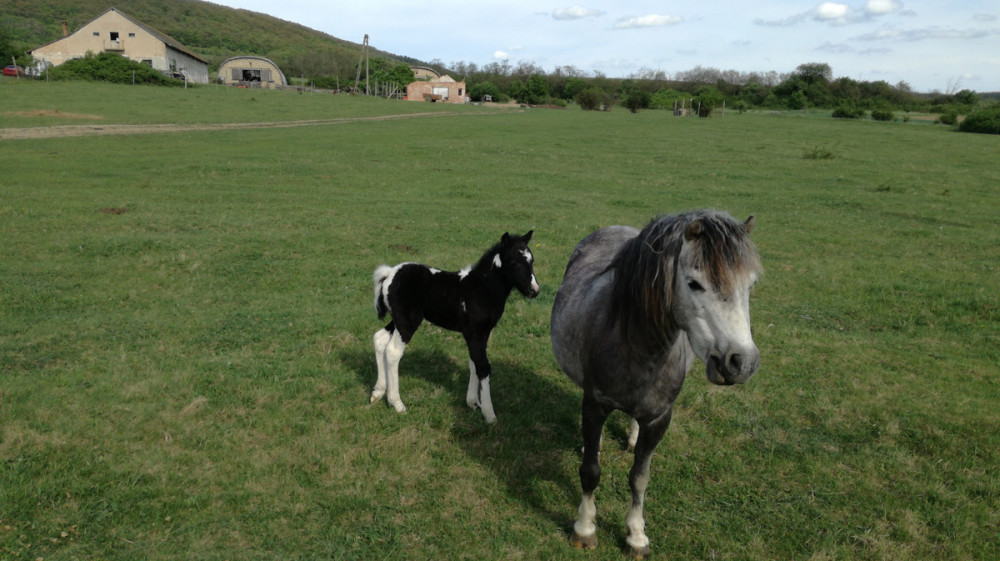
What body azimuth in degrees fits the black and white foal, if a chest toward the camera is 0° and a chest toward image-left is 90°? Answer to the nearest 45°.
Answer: approximately 270°

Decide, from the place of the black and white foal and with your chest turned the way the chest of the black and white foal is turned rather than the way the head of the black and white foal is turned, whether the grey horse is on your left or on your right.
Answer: on your right
